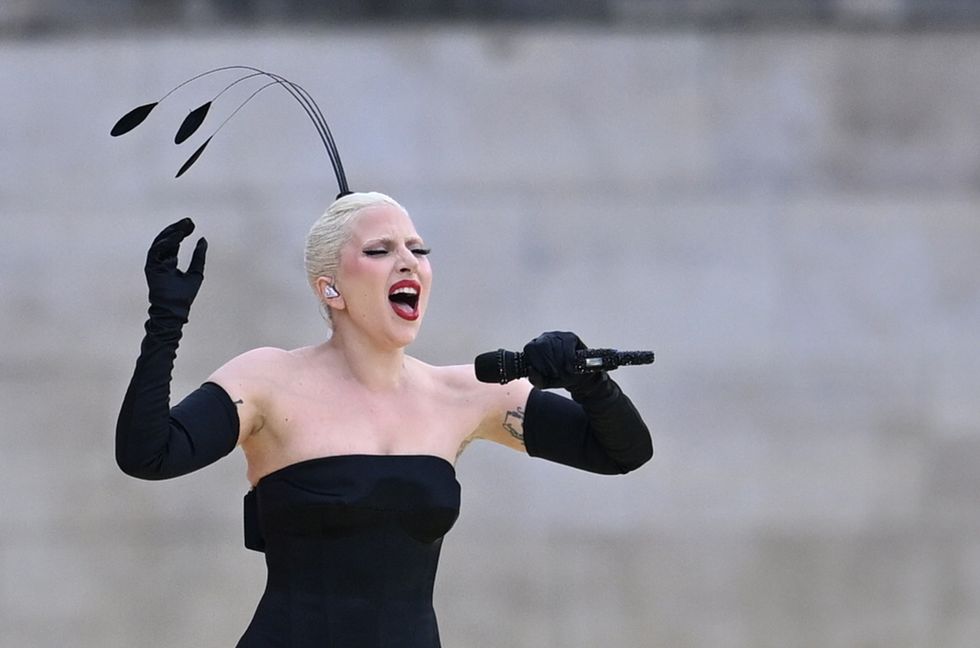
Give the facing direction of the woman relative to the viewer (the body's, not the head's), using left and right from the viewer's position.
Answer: facing the viewer and to the right of the viewer

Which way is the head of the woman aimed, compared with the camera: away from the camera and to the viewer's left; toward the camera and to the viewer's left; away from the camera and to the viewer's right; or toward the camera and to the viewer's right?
toward the camera and to the viewer's right
